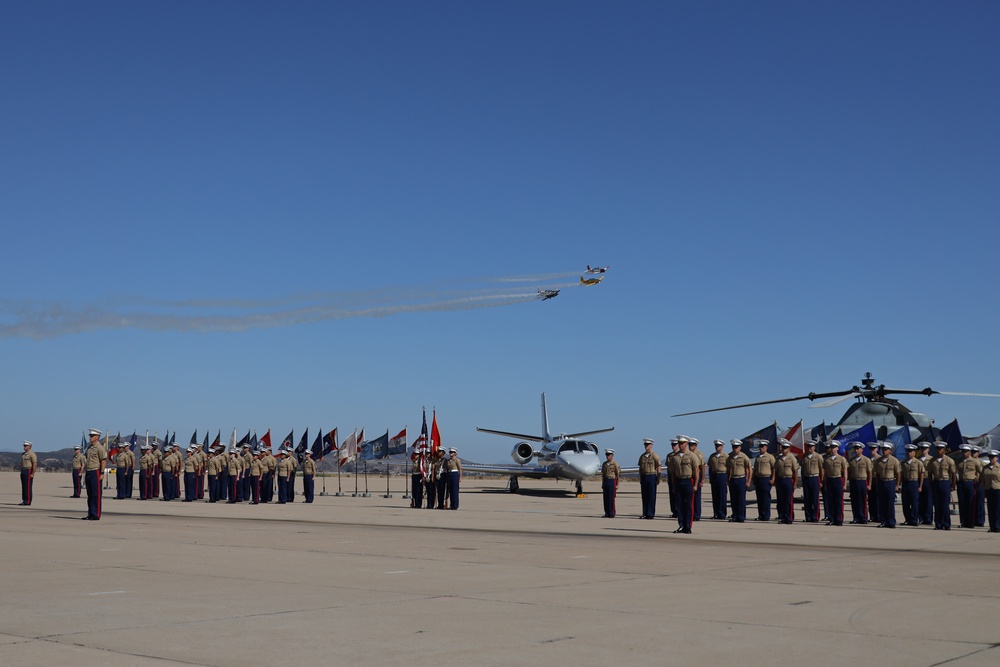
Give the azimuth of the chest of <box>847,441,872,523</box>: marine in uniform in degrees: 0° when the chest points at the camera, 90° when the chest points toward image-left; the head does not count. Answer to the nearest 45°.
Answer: approximately 45°

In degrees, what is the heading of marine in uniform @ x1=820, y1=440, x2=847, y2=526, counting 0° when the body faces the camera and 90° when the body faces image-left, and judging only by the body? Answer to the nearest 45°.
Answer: approximately 45°

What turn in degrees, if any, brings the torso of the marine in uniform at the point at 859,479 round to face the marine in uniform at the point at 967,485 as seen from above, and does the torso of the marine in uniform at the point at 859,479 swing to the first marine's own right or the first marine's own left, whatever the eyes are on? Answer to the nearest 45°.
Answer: approximately 90° to the first marine's own left

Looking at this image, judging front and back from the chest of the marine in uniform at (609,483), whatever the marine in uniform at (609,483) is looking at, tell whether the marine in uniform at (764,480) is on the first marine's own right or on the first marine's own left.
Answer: on the first marine's own left

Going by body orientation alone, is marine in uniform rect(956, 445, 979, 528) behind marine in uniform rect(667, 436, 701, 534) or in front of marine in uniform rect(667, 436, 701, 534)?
behind

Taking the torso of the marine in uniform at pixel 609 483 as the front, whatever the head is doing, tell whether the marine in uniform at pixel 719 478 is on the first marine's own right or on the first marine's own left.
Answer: on the first marine's own left
